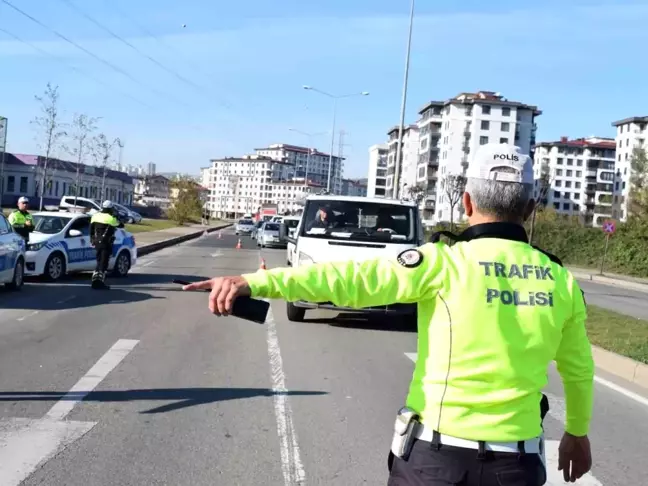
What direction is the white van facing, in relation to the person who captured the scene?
facing the viewer

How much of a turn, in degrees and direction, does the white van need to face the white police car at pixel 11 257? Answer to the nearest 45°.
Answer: approximately 90° to its right

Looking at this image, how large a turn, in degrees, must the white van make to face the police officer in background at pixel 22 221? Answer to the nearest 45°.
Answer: approximately 135° to its right

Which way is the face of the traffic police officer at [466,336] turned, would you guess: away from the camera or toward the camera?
away from the camera

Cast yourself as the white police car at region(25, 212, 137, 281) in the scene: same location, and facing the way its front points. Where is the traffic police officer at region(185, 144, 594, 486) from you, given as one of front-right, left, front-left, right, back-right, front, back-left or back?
front-left

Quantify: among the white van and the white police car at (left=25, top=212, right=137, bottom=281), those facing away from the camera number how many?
0

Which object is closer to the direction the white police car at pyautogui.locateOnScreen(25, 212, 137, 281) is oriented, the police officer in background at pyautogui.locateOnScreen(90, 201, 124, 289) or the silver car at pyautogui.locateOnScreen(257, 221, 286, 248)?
the police officer in background

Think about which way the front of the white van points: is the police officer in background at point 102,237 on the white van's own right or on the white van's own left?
on the white van's own right

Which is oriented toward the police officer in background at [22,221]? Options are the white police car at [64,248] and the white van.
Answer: the white police car

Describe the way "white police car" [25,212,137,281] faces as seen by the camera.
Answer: facing the viewer and to the left of the viewer

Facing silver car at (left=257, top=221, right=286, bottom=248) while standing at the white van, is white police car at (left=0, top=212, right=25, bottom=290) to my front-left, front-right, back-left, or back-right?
front-left

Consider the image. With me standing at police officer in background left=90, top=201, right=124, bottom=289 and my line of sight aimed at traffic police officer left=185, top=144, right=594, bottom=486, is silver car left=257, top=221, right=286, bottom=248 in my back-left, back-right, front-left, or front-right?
back-left

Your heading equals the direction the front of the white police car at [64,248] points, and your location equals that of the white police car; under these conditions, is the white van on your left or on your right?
on your left

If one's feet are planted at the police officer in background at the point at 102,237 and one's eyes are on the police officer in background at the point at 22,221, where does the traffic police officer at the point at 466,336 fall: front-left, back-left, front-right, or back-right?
back-left

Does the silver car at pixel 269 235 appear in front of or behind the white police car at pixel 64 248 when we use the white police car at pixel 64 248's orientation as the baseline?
behind

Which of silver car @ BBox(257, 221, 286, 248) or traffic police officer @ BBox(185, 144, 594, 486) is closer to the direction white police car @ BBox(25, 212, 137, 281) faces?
the traffic police officer

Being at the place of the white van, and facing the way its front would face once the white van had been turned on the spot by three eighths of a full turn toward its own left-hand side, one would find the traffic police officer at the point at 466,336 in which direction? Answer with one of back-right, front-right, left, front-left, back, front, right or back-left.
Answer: back-right
